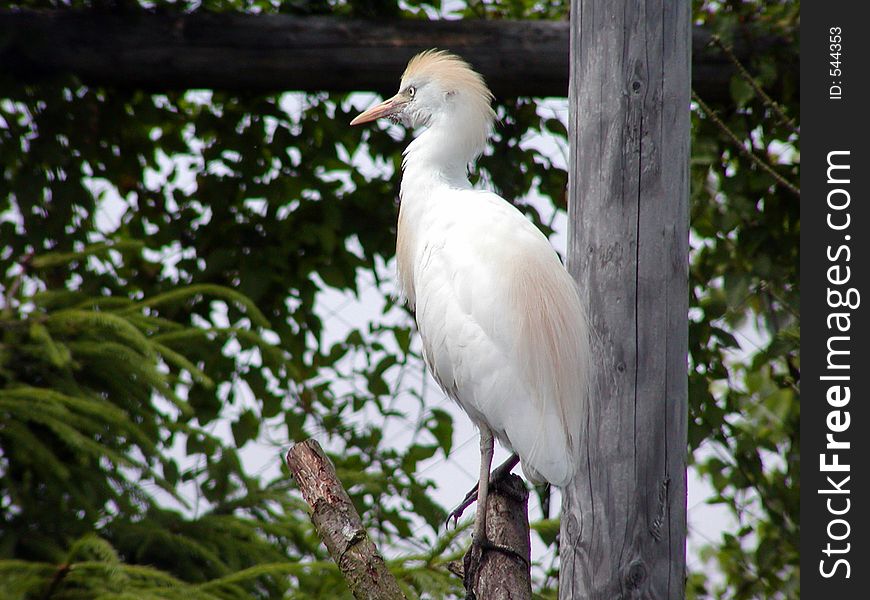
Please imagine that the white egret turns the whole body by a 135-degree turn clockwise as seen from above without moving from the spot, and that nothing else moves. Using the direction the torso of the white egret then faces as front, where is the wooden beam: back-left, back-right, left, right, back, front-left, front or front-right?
left

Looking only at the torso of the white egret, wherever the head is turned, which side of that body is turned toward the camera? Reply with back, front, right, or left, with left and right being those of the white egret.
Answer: left
